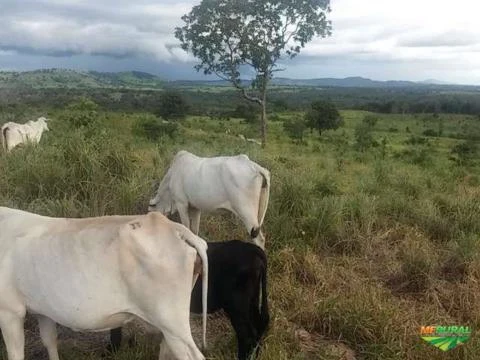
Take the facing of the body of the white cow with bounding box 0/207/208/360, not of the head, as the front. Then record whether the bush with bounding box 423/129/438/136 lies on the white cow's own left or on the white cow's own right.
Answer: on the white cow's own right

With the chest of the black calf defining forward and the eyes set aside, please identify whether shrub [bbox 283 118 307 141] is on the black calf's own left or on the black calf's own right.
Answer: on the black calf's own right

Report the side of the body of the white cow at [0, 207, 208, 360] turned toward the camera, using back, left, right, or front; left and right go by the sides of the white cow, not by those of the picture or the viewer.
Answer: left

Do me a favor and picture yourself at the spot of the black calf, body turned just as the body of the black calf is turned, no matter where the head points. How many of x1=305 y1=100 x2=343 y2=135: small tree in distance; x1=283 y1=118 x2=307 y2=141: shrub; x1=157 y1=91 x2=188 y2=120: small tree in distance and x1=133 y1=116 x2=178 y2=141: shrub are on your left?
0

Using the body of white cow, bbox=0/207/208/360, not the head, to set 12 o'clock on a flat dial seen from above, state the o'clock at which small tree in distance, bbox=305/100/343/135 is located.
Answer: The small tree in distance is roughly at 4 o'clock from the white cow.

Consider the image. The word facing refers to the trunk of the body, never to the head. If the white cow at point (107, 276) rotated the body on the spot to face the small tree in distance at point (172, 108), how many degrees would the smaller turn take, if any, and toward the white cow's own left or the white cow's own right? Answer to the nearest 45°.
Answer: approximately 90° to the white cow's own right

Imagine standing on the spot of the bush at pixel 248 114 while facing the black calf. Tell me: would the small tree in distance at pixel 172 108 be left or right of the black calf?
right
